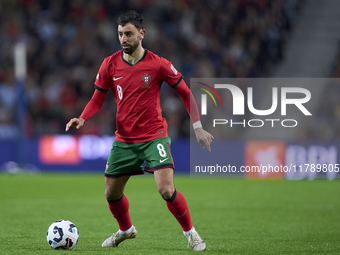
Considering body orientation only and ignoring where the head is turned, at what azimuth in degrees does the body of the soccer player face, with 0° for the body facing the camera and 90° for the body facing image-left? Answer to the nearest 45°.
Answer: approximately 45°
